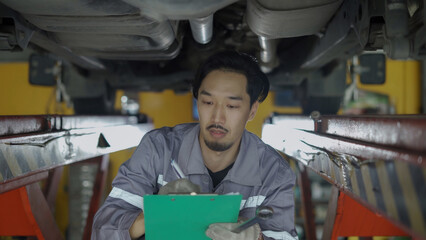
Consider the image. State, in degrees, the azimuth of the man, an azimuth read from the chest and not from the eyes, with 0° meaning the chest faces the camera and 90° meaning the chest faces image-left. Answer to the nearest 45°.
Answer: approximately 0°
